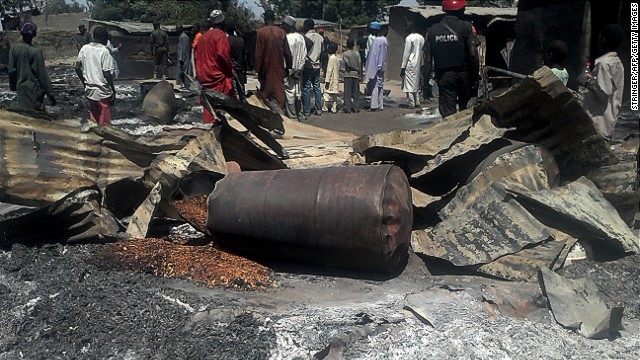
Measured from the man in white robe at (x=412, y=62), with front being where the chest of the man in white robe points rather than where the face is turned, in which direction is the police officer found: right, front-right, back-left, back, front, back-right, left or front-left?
back-left

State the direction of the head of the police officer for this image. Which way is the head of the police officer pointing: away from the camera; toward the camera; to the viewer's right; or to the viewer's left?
away from the camera
